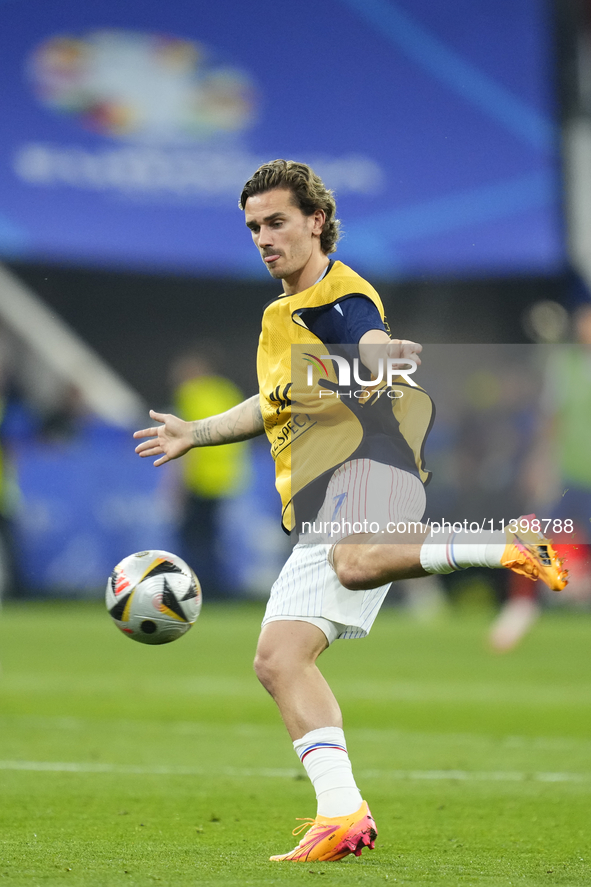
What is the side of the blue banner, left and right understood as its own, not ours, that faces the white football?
front

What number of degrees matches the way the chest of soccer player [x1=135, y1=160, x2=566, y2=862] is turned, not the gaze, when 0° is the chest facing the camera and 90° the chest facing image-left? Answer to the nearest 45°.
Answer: approximately 45°

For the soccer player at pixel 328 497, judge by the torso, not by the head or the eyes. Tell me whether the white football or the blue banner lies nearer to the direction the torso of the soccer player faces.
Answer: the white football

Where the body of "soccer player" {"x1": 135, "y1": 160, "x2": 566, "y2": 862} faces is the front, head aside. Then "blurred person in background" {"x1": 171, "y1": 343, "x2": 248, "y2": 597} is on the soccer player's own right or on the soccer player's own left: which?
on the soccer player's own right

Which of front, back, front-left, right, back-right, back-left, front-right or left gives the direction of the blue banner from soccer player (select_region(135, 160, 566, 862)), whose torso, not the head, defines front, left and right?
back-right

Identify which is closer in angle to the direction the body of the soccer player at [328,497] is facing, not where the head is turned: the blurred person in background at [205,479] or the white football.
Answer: the white football

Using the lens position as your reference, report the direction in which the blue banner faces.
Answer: facing the viewer

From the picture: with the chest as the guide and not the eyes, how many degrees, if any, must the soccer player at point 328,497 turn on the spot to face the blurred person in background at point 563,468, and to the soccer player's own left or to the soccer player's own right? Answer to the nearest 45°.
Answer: approximately 135° to the soccer player's own right

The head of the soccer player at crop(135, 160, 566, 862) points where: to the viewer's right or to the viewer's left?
to the viewer's left

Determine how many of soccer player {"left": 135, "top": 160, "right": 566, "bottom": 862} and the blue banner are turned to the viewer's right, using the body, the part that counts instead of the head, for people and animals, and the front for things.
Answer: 0
